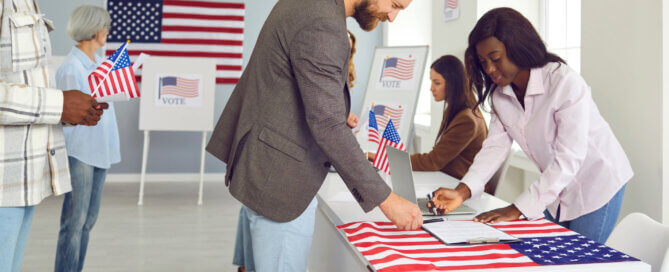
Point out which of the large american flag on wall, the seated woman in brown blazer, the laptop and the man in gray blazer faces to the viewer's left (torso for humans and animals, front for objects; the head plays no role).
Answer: the seated woman in brown blazer

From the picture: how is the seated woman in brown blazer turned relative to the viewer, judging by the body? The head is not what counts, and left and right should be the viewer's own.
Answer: facing to the left of the viewer

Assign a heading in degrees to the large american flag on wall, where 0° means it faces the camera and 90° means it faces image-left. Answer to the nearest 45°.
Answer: approximately 0°

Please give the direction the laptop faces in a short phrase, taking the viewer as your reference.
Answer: facing away from the viewer and to the right of the viewer

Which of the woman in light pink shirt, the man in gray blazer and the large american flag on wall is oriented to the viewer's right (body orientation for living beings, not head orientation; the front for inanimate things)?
the man in gray blazer

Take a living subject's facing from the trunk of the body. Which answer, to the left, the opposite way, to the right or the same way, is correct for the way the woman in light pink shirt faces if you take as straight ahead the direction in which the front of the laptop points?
the opposite way

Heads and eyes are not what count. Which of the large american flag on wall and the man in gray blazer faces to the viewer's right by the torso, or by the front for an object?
the man in gray blazer

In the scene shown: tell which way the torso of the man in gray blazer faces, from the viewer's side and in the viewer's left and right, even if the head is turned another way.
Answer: facing to the right of the viewer

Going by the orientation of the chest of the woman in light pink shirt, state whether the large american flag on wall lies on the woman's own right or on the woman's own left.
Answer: on the woman's own right

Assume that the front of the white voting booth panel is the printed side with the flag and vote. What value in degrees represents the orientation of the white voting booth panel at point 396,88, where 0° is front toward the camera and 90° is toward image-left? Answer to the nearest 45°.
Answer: approximately 0°
